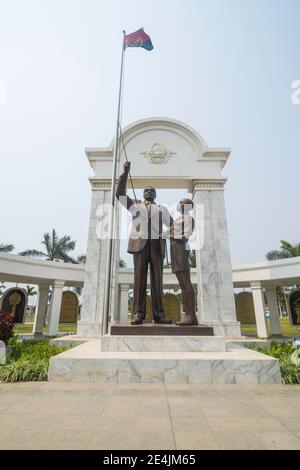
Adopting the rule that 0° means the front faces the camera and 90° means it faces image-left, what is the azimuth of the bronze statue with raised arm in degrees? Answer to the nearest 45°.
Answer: approximately 0°

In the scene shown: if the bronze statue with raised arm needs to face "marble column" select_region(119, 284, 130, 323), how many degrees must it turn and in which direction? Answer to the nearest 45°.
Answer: approximately 180°

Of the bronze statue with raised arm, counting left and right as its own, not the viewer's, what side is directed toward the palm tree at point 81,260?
back

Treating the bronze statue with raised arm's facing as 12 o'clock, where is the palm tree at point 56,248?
The palm tree is roughly at 5 o'clock from the bronze statue with raised arm.

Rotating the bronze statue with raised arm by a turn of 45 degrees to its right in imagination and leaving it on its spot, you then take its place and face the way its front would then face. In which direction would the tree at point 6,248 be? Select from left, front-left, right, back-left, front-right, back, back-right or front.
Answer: right

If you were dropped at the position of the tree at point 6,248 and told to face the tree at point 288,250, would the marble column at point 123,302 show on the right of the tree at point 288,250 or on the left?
right

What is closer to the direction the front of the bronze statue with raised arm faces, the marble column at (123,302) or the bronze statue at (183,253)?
the bronze statue

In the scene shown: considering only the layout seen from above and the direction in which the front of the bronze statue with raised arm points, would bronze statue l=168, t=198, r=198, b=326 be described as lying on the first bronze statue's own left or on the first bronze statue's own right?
on the first bronze statue's own left

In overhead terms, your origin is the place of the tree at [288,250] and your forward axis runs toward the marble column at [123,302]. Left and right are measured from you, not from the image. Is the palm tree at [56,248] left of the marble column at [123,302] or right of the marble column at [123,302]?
right
